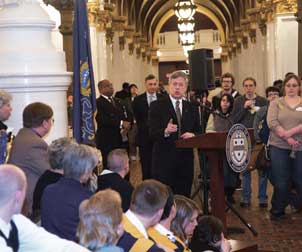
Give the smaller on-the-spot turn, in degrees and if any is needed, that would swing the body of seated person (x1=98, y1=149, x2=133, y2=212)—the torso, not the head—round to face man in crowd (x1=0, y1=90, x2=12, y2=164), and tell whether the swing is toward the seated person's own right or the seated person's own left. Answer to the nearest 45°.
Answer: approximately 135° to the seated person's own left

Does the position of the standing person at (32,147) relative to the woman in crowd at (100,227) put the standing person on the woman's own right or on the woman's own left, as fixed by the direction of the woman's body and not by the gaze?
on the woman's own left

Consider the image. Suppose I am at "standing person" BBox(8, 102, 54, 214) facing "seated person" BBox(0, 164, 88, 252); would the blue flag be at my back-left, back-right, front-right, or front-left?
back-left

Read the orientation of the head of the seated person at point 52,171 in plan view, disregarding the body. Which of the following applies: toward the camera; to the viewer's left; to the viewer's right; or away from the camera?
away from the camera

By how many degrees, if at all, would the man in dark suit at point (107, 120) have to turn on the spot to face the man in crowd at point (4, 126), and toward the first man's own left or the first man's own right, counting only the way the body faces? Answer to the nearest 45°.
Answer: approximately 45° to the first man's own right

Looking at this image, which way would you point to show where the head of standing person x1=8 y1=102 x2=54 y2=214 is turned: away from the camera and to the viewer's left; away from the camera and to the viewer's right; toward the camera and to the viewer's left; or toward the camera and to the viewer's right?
away from the camera and to the viewer's right

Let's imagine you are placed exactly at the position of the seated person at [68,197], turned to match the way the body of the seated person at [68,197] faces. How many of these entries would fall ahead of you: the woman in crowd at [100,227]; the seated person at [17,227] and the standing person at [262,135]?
1

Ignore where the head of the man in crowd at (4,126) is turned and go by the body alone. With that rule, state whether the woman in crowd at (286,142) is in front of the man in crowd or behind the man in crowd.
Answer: in front

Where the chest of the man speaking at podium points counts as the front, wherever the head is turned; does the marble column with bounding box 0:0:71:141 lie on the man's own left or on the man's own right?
on the man's own right

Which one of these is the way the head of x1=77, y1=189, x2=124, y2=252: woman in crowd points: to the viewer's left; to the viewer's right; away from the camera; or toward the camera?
away from the camera

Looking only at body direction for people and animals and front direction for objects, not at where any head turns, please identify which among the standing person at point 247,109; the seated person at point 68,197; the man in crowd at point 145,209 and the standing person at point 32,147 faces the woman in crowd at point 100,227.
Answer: the standing person at point 247,109

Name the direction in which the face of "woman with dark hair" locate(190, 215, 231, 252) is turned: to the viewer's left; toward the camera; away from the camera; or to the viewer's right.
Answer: away from the camera

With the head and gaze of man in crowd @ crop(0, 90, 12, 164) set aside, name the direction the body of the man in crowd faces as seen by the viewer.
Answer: to the viewer's right
